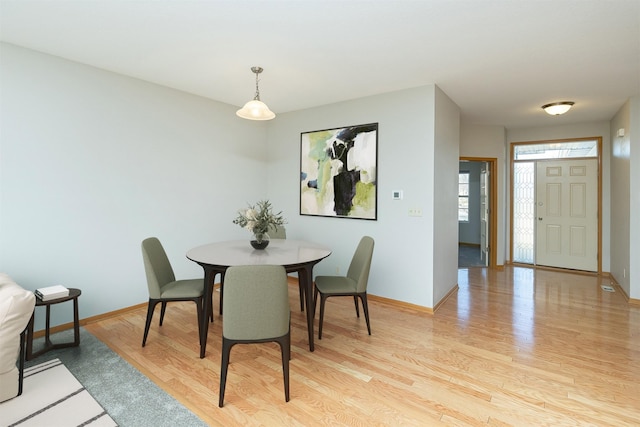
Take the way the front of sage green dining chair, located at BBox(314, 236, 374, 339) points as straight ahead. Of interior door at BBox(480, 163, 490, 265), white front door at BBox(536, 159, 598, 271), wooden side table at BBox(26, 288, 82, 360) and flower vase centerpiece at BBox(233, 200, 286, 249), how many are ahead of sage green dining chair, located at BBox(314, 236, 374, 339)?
2

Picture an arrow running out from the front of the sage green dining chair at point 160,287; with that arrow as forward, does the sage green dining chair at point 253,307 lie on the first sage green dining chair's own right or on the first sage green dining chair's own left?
on the first sage green dining chair's own right

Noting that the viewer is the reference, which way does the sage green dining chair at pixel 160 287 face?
facing to the right of the viewer

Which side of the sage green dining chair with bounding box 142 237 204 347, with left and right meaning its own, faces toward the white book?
back

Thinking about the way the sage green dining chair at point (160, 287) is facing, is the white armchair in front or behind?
behind

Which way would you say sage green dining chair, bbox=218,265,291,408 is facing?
away from the camera

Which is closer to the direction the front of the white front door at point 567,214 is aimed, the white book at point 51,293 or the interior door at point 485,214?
the white book

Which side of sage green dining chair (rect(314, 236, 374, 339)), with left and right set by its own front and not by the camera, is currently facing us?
left

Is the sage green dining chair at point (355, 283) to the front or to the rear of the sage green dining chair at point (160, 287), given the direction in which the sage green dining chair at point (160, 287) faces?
to the front

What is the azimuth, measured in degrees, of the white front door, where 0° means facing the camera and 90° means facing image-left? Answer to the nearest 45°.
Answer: approximately 0°

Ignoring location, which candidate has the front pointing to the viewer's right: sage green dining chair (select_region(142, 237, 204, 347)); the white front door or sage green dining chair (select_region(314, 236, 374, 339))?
sage green dining chair (select_region(142, 237, 204, 347))
